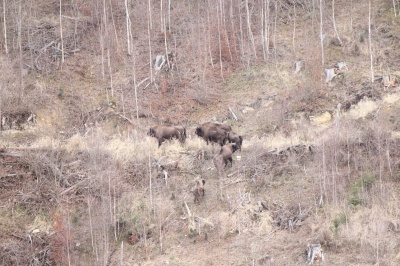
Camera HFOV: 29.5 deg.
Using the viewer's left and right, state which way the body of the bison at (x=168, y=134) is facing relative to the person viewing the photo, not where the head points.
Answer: facing to the left of the viewer

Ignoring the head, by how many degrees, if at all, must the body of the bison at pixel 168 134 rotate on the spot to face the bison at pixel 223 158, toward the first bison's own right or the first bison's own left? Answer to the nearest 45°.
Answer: approximately 135° to the first bison's own left

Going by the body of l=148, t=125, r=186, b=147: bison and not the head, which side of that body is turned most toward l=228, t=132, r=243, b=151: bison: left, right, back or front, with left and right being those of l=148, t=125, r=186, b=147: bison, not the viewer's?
back

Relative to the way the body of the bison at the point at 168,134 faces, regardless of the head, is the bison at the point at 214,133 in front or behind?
behind
